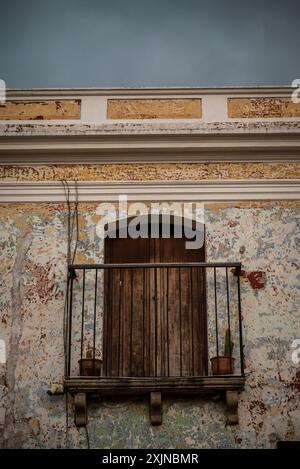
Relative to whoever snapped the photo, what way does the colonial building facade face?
facing the viewer
